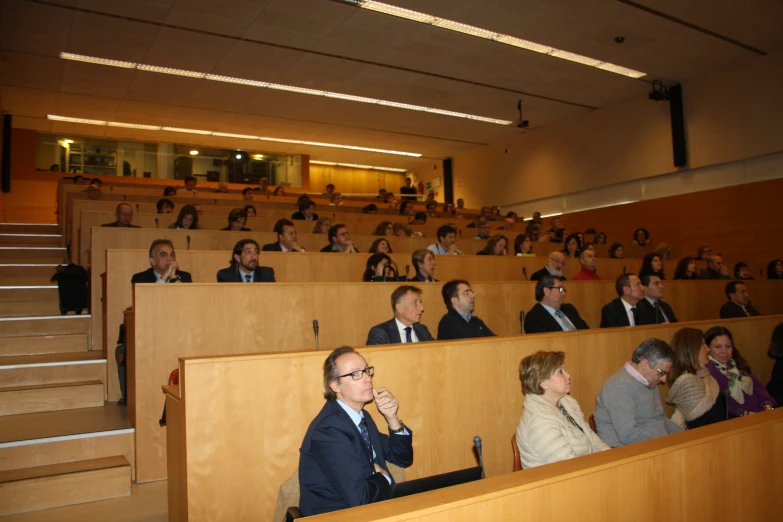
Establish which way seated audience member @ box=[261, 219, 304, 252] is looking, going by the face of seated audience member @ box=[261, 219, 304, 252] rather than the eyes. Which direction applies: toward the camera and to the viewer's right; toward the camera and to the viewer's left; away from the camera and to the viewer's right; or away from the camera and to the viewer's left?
toward the camera and to the viewer's right

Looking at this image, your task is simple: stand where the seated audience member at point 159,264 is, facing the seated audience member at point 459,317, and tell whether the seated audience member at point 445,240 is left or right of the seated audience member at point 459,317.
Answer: left

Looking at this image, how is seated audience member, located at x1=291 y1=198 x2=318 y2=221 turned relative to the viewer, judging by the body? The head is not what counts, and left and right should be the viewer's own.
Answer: facing the viewer and to the right of the viewer

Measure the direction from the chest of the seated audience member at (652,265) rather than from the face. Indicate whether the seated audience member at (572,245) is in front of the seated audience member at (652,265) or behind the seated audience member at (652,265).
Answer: behind

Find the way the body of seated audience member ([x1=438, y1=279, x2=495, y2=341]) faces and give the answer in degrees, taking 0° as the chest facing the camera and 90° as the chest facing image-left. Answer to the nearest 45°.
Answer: approximately 315°

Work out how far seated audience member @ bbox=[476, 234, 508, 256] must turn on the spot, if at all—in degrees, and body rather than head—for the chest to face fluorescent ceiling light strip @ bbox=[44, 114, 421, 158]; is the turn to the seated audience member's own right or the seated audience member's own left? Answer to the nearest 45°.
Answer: approximately 180°

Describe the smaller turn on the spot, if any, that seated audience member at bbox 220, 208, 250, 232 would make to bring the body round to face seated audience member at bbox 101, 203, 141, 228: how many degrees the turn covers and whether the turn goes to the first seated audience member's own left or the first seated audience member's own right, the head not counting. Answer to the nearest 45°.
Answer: approximately 135° to the first seated audience member's own right

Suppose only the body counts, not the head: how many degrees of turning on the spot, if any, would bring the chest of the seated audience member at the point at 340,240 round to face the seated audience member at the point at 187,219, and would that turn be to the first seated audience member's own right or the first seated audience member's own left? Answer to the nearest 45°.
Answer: approximately 135° to the first seated audience member's own right
